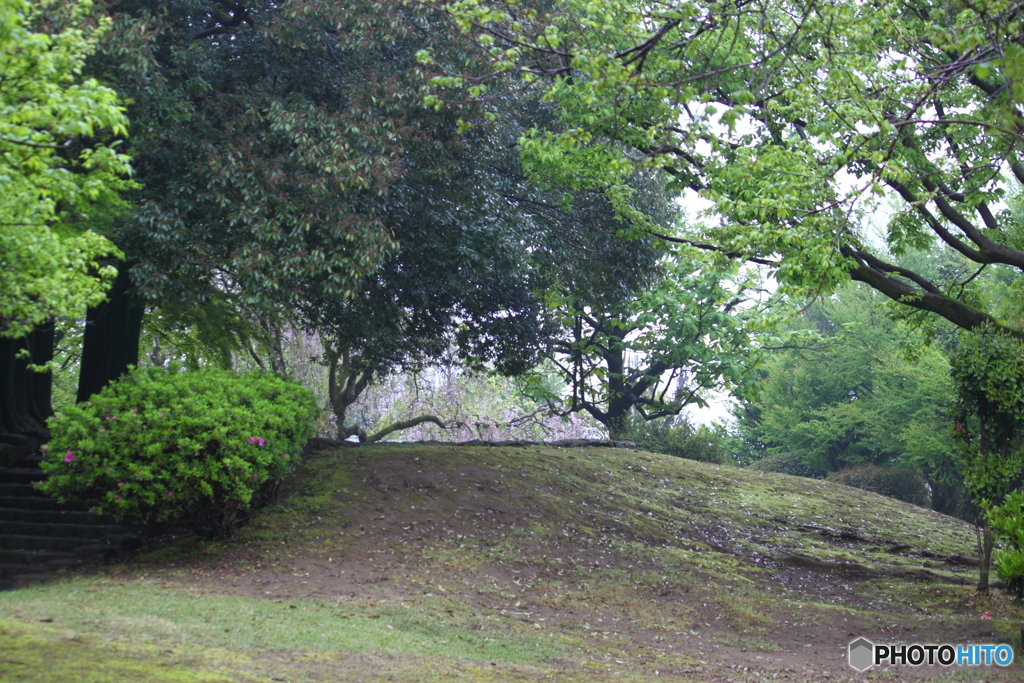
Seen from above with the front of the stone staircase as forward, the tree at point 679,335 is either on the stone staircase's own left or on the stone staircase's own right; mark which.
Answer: on the stone staircase's own left

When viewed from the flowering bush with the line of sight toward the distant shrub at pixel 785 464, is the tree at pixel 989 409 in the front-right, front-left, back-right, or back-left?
front-right

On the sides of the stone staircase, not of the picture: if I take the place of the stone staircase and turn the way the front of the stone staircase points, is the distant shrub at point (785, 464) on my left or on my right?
on my left

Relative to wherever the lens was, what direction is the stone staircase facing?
facing the viewer

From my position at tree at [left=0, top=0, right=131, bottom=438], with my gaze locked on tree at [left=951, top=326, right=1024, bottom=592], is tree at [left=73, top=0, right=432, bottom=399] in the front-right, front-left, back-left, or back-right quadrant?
front-left

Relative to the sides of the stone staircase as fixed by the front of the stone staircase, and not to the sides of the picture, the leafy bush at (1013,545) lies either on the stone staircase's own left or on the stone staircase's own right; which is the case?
on the stone staircase's own left

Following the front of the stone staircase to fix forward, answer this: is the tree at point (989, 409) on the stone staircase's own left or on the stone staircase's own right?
on the stone staircase's own left

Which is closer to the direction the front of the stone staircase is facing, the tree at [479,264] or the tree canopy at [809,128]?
the tree canopy

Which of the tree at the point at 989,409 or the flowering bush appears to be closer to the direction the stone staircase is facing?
the flowering bush
